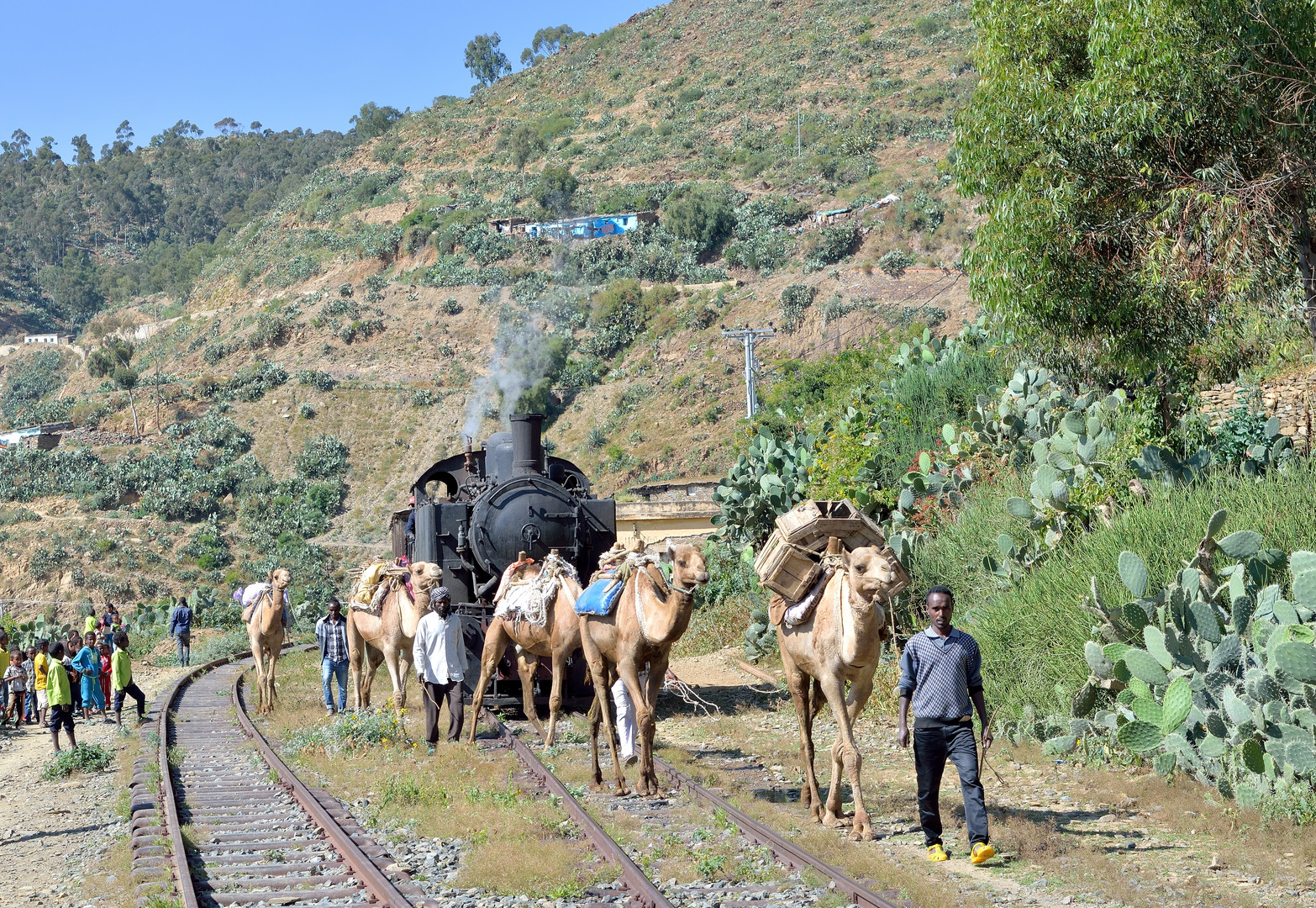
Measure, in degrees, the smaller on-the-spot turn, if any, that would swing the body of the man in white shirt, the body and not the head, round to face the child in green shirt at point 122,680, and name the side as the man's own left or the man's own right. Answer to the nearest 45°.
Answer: approximately 135° to the man's own right

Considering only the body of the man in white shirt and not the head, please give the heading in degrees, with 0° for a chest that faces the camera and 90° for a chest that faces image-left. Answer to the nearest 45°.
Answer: approximately 0°

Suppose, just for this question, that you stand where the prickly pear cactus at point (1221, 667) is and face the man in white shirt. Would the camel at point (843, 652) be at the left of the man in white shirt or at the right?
left

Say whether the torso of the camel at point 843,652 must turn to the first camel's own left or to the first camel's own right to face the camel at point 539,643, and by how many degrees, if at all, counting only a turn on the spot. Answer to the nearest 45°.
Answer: approximately 180°
